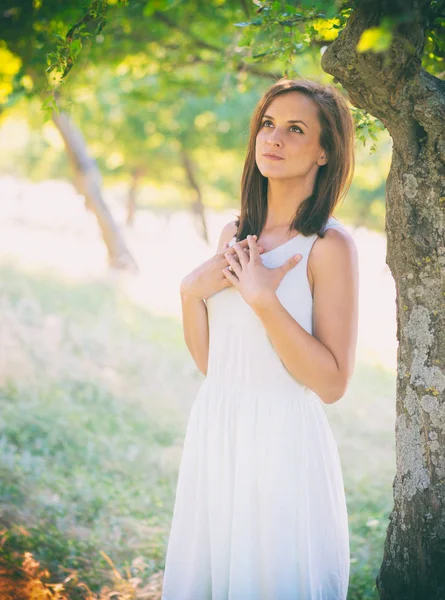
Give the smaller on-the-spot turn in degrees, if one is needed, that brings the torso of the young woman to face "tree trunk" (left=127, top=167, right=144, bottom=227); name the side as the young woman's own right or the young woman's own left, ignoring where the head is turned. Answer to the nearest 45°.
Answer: approximately 135° to the young woman's own right

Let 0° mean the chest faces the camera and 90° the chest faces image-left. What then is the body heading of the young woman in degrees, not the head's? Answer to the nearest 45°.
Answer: approximately 45°

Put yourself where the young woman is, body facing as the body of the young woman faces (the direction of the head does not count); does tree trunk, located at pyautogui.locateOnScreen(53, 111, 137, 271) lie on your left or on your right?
on your right
